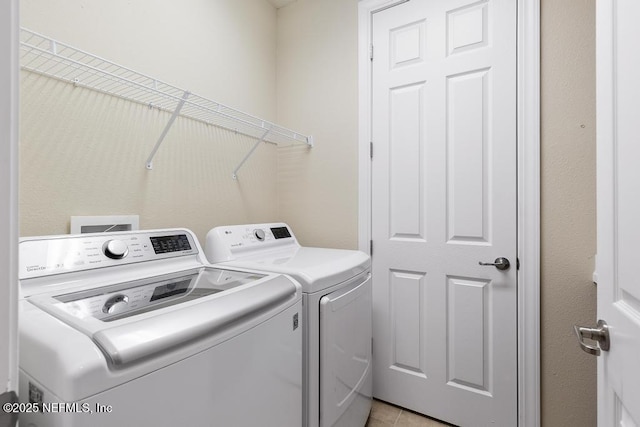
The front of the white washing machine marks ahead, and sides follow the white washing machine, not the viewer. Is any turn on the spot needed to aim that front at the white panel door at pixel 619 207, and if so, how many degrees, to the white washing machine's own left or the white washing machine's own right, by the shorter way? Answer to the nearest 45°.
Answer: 0° — it already faces it

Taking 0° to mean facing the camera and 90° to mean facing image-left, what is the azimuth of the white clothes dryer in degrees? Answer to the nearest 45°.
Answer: approximately 315°

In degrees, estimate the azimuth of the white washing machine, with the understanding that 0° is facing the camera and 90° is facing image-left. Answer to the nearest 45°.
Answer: approximately 315°

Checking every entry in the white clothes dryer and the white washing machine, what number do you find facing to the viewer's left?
0

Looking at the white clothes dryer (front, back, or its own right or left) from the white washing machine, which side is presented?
right

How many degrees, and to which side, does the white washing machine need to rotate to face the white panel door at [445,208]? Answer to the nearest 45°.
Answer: approximately 45° to its left

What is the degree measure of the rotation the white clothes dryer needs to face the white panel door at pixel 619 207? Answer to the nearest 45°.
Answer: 0° — it already faces it

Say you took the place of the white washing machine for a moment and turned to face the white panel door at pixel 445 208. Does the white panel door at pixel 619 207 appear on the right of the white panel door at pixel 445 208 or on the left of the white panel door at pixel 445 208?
right

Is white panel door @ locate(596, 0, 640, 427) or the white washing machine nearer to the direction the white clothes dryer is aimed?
the white panel door
